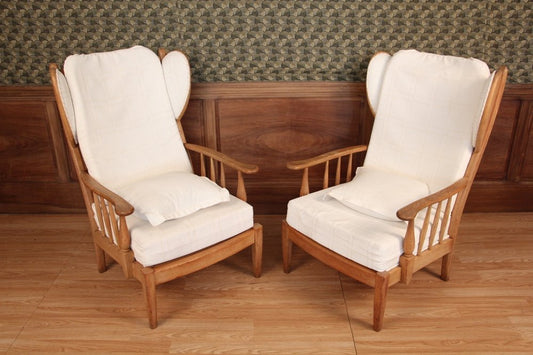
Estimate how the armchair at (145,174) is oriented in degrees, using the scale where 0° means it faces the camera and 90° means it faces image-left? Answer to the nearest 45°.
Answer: approximately 315°

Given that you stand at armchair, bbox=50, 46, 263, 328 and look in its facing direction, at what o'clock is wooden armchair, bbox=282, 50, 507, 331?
The wooden armchair is roughly at 11 o'clock from the armchair.

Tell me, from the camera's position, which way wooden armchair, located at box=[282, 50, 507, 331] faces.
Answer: facing the viewer and to the left of the viewer

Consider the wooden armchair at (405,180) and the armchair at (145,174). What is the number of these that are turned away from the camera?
0

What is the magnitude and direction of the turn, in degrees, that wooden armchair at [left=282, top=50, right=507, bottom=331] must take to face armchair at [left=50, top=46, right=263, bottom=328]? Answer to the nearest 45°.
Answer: approximately 45° to its right
